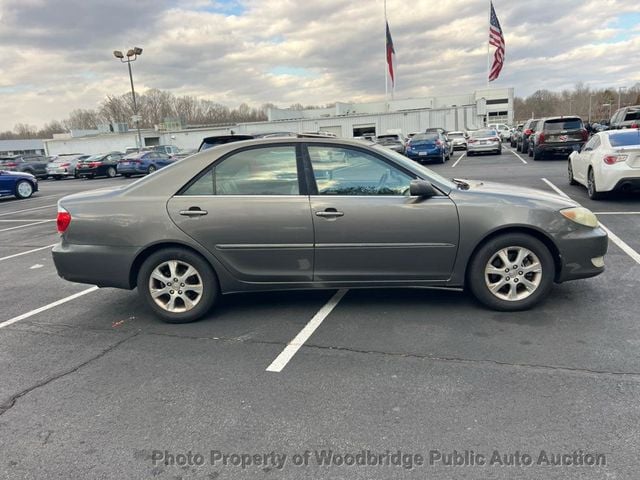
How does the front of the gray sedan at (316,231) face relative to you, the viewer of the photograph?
facing to the right of the viewer

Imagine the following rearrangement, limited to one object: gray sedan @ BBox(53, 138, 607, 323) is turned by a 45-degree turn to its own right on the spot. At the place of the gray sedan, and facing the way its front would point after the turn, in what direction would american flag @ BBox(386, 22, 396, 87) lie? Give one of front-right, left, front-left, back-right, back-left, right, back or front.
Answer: back-left

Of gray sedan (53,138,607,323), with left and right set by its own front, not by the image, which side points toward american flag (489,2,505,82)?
left
